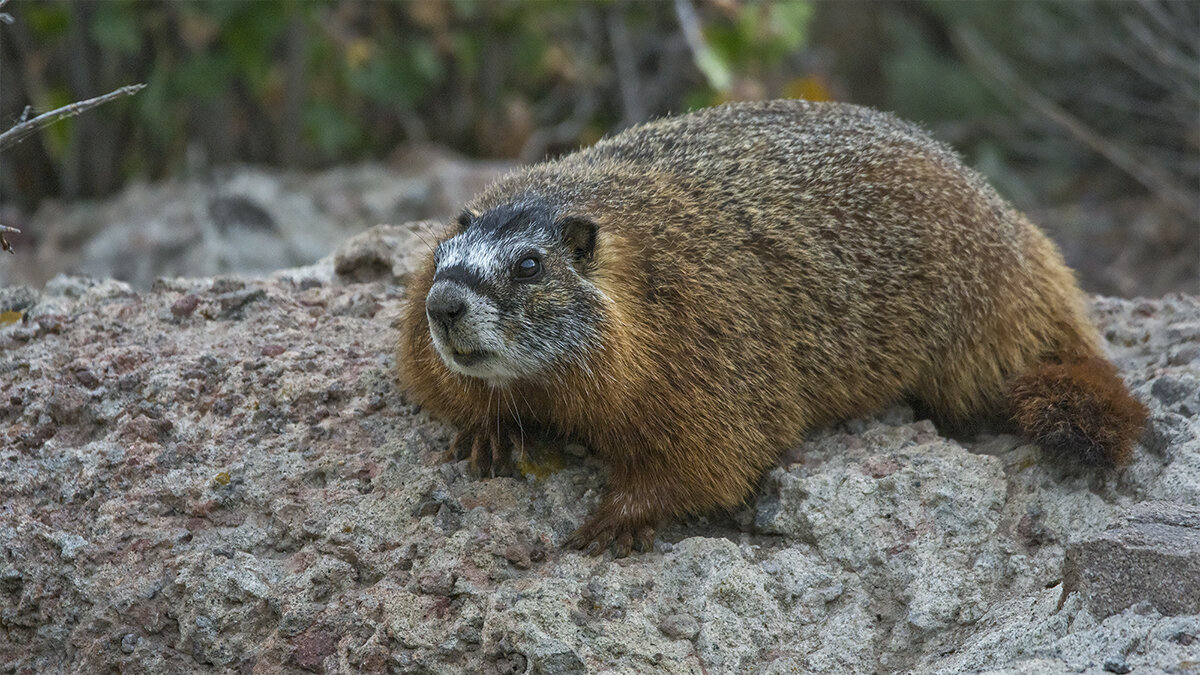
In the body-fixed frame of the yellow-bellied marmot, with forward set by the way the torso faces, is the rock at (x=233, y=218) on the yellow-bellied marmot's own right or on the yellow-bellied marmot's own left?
on the yellow-bellied marmot's own right

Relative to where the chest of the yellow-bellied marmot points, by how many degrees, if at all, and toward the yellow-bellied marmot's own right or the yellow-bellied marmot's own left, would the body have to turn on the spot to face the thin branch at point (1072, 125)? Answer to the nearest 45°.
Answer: approximately 135° to the yellow-bellied marmot's own right

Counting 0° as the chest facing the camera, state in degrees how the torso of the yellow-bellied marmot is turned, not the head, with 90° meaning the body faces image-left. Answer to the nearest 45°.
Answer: approximately 45°

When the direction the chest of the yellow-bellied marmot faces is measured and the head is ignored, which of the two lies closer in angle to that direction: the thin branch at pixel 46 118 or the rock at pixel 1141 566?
the thin branch
